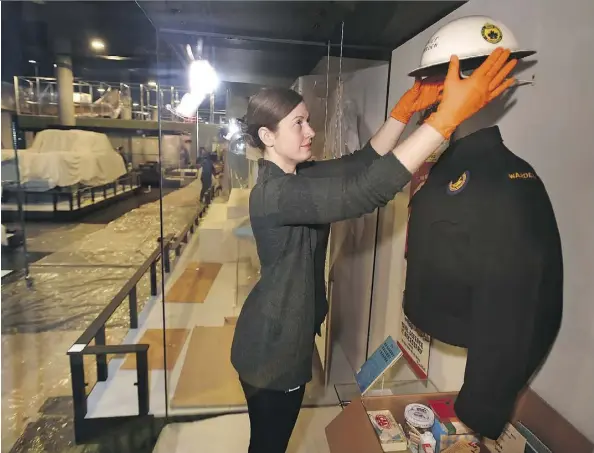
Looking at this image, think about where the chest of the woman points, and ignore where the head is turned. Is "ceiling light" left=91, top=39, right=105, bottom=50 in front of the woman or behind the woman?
behind

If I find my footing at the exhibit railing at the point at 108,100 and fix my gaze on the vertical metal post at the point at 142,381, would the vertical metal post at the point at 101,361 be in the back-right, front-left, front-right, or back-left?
front-right

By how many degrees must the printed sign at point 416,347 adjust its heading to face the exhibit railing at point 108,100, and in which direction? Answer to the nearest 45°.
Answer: approximately 45° to its right

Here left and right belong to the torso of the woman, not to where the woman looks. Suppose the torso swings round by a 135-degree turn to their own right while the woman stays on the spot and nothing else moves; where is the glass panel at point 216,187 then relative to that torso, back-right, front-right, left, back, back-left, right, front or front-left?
right

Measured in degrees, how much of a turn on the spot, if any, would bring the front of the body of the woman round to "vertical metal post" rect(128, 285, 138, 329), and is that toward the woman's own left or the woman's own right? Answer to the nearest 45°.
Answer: approximately 135° to the woman's own left

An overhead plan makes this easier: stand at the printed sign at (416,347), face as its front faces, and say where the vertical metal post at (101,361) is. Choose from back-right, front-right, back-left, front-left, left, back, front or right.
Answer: front-right

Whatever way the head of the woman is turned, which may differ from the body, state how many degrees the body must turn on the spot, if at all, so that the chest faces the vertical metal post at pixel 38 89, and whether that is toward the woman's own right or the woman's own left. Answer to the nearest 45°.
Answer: approximately 180°

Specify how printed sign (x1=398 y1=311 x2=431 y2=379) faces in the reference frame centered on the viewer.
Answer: facing the viewer and to the left of the viewer

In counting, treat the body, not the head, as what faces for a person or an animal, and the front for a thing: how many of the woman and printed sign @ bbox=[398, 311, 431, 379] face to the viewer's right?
1

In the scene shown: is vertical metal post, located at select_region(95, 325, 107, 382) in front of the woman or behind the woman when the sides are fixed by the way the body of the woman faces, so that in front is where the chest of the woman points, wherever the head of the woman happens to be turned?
behind

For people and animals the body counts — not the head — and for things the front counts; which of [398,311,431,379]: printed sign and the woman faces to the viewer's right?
the woman

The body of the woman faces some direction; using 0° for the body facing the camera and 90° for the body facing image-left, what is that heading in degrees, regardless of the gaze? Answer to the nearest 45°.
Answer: approximately 270°
